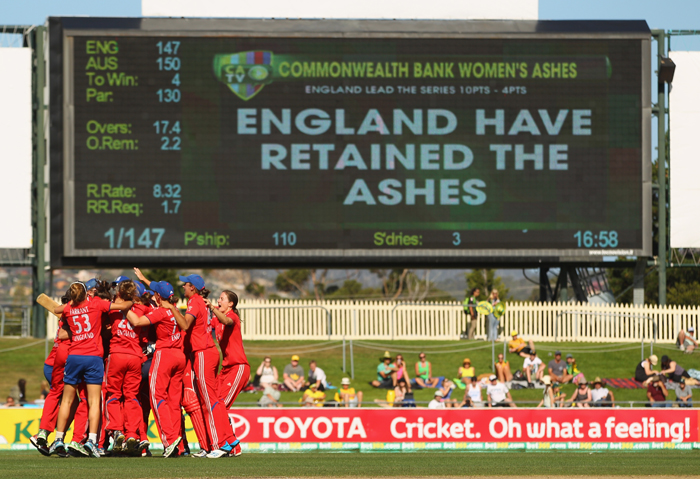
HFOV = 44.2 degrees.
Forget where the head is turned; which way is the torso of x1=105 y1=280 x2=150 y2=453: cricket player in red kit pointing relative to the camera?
away from the camera

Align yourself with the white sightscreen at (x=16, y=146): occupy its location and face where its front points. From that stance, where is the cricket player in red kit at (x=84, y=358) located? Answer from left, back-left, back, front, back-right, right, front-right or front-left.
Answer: front

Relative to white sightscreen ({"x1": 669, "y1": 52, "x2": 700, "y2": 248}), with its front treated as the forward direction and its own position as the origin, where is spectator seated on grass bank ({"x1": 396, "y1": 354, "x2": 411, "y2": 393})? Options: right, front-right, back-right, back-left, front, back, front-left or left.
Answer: front-right

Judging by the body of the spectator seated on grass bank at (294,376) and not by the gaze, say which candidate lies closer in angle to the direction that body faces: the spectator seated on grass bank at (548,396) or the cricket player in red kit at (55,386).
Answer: the cricket player in red kit

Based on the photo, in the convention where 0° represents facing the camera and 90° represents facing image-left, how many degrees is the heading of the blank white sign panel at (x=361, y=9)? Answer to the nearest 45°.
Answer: approximately 0°

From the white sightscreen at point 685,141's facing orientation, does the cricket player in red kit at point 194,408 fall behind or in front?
in front

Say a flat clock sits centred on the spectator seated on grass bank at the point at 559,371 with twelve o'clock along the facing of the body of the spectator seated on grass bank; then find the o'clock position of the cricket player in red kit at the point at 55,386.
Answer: The cricket player in red kit is roughly at 1 o'clock from the spectator seated on grass bank.

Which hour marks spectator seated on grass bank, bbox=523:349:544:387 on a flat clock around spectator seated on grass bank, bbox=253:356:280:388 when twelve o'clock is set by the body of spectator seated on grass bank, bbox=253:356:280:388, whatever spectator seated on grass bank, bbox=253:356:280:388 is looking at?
spectator seated on grass bank, bbox=523:349:544:387 is roughly at 9 o'clock from spectator seated on grass bank, bbox=253:356:280:388.

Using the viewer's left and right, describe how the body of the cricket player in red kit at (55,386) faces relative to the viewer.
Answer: facing to the right of the viewer
